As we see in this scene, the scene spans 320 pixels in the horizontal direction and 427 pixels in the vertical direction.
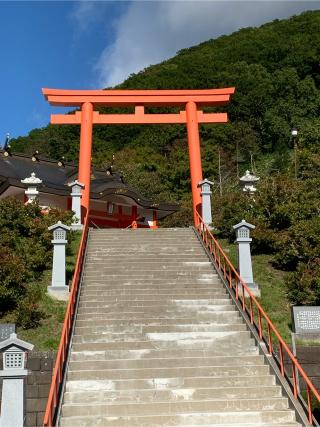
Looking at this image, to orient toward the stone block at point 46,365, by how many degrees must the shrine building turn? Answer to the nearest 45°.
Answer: approximately 45° to its right

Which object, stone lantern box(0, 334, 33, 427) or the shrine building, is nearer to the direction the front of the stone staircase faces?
the stone lantern

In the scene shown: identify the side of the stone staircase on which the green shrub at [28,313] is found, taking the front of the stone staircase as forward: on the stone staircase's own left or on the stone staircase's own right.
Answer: on the stone staircase's own right

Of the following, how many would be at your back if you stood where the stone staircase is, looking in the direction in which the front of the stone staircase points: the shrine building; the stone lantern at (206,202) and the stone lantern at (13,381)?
2

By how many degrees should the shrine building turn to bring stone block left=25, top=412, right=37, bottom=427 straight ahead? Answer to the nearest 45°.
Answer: approximately 45° to its right

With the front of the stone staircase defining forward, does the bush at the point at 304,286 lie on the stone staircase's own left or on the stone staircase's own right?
on the stone staircase's own left

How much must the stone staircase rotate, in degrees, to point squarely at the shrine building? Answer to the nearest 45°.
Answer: approximately 180°

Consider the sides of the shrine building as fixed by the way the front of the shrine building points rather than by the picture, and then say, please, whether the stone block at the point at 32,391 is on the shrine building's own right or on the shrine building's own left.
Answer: on the shrine building's own right

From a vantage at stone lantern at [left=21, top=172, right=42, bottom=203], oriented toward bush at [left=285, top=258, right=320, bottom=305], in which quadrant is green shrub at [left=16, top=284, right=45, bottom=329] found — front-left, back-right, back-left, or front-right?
front-right

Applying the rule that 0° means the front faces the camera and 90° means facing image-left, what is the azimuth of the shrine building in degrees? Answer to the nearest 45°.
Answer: approximately 315°

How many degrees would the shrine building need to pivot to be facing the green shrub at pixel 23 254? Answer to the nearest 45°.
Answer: approximately 45° to its right

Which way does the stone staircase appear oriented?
toward the camera

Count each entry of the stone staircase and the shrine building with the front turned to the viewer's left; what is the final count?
0

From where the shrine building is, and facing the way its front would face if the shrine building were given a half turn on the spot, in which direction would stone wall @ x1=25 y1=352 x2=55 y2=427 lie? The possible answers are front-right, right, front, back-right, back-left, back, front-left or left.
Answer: back-left
